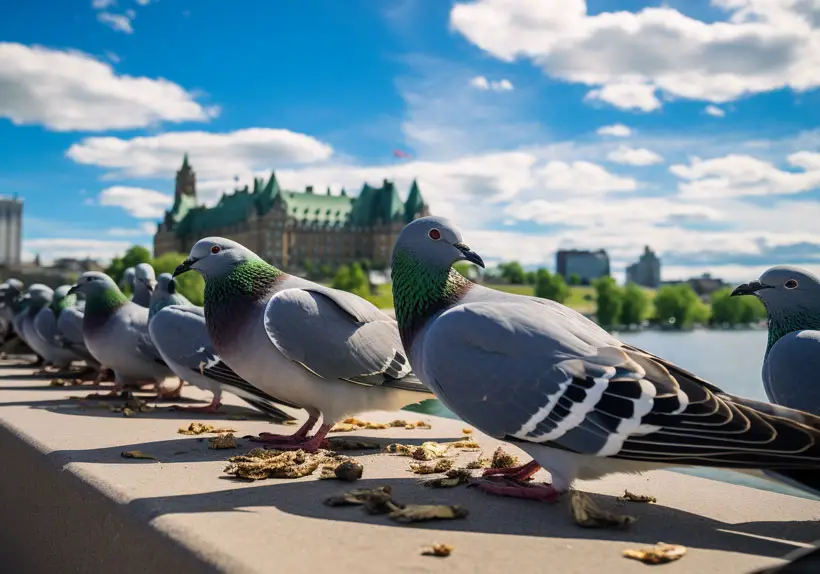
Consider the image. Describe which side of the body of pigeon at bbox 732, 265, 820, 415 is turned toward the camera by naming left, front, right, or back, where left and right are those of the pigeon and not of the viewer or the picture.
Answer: left

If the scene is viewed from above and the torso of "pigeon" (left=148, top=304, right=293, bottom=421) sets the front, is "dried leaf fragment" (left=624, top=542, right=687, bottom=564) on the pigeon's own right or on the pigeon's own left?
on the pigeon's own left

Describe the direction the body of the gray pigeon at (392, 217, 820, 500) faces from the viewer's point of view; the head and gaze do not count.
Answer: to the viewer's left

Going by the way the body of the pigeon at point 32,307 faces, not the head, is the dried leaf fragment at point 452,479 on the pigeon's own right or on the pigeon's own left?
on the pigeon's own left

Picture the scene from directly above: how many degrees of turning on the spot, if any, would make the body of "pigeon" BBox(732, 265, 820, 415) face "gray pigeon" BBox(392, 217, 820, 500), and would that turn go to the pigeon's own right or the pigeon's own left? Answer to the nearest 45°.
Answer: approximately 45° to the pigeon's own left

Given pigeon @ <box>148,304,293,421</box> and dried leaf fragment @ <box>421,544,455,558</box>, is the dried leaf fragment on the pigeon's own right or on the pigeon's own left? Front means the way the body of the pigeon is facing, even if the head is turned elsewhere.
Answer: on the pigeon's own left

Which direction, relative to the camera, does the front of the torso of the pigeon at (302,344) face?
to the viewer's left

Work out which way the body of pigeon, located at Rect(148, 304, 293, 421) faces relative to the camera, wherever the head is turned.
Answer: to the viewer's left

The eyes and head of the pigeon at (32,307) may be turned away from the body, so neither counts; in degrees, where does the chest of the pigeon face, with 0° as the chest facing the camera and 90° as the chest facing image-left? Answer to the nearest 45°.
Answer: approximately 90°
